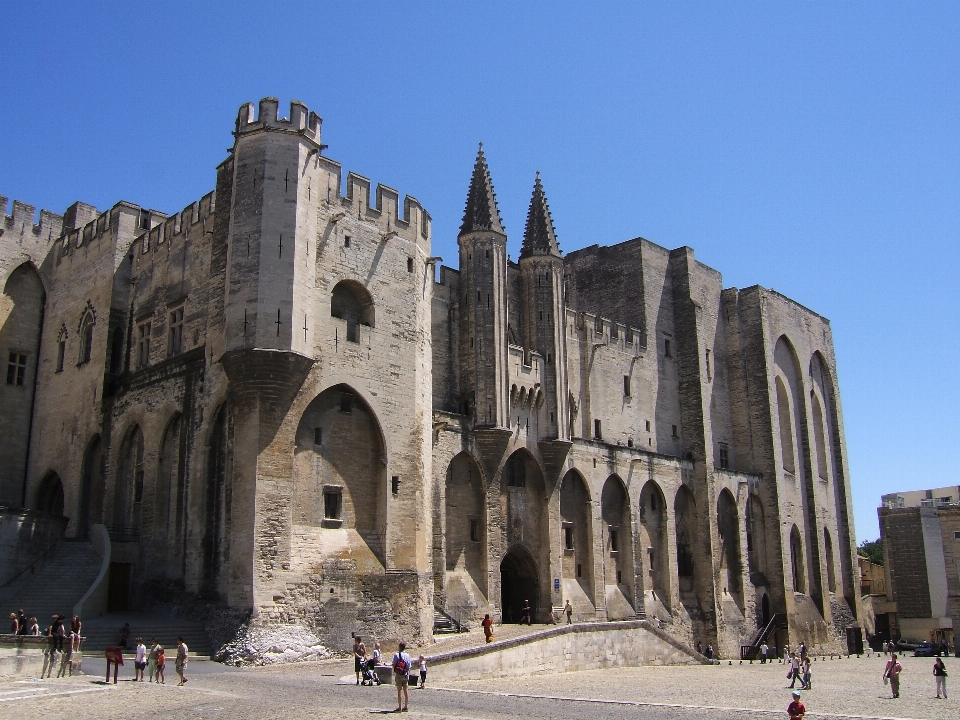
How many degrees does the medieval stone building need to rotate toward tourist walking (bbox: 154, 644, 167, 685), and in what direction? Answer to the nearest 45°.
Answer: approximately 45° to its right

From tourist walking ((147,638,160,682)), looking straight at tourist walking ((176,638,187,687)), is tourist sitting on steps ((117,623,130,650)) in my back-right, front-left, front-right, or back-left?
back-left

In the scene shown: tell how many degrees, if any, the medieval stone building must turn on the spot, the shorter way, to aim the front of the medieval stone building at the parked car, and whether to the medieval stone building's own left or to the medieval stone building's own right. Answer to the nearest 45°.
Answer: approximately 90° to the medieval stone building's own left

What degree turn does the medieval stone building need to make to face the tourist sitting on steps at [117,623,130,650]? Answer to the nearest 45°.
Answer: approximately 90° to its right

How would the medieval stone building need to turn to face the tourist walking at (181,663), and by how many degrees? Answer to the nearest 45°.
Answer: approximately 45° to its right

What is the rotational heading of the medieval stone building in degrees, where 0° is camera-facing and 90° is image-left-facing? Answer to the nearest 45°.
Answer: approximately 315°
